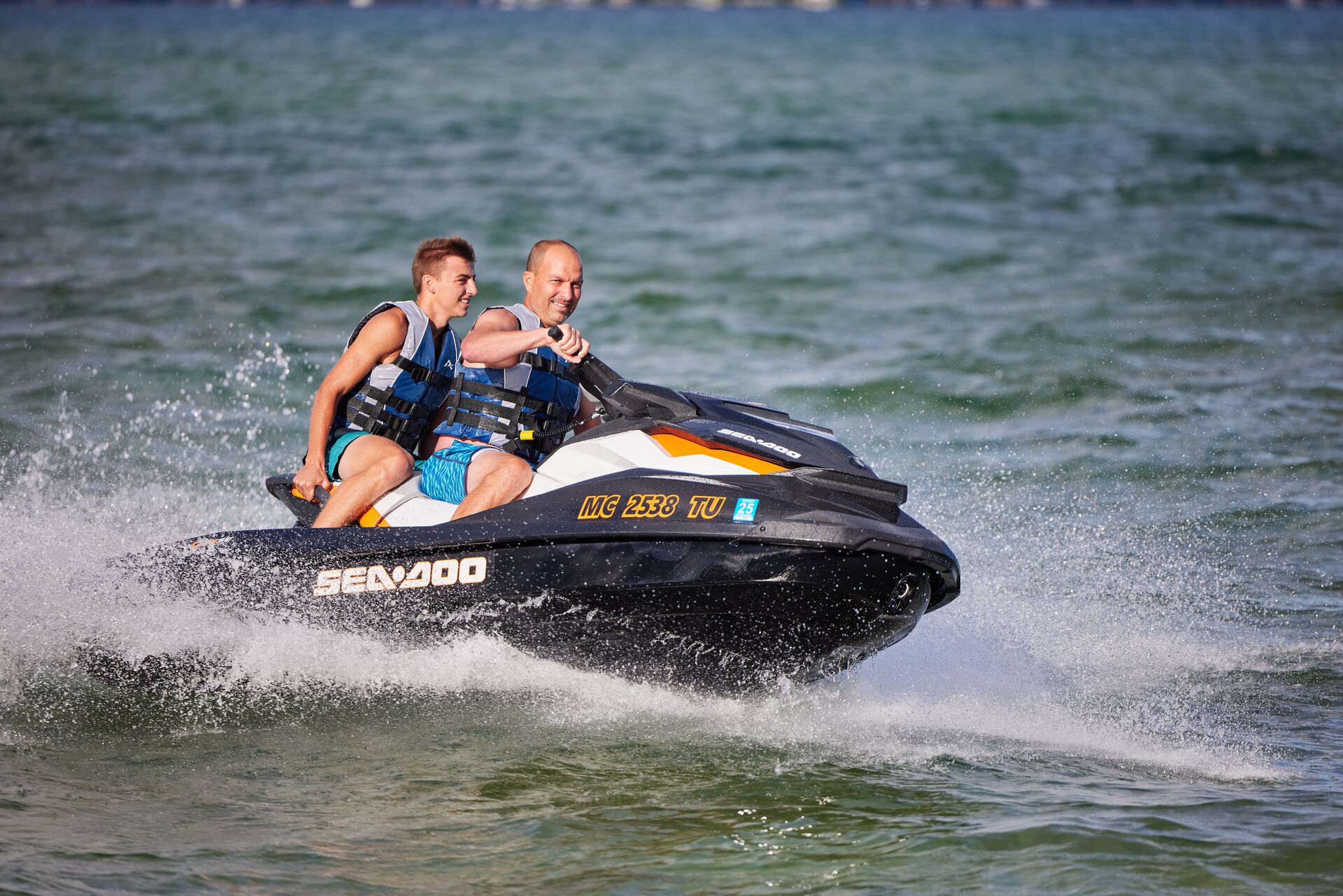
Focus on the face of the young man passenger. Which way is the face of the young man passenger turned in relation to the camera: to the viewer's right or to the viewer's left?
to the viewer's right

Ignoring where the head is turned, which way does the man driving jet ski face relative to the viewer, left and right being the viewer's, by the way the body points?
facing the viewer and to the right of the viewer
